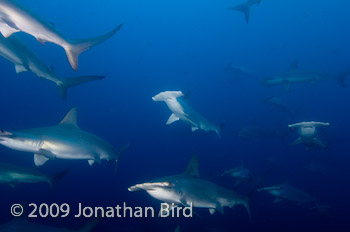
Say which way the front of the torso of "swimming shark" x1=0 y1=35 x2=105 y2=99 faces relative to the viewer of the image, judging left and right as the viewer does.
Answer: facing to the left of the viewer

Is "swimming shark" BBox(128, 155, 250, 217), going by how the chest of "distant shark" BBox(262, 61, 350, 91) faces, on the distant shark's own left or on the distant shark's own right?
on the distant shark's own left

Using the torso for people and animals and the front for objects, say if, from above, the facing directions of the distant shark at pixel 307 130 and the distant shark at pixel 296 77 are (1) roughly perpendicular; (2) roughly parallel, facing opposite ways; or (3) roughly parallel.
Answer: roughly perpendicular

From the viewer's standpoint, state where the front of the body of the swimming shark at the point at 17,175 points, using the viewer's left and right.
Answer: facing to the left of the viewer

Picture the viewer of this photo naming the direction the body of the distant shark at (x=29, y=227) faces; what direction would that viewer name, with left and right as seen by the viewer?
facing to the left of the viewer

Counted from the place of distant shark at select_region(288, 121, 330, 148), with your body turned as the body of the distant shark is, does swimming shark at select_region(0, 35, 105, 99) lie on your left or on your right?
on your right

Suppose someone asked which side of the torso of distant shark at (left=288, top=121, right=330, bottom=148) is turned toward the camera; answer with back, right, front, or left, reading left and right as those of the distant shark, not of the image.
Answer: front

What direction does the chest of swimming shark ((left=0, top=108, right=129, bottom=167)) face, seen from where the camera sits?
to the viewer's left

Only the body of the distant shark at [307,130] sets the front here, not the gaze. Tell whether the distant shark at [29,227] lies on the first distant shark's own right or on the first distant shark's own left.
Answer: on the first distant shark's own right

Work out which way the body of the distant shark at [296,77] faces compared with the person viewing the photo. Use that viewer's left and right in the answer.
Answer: facing to the left of the viewer
